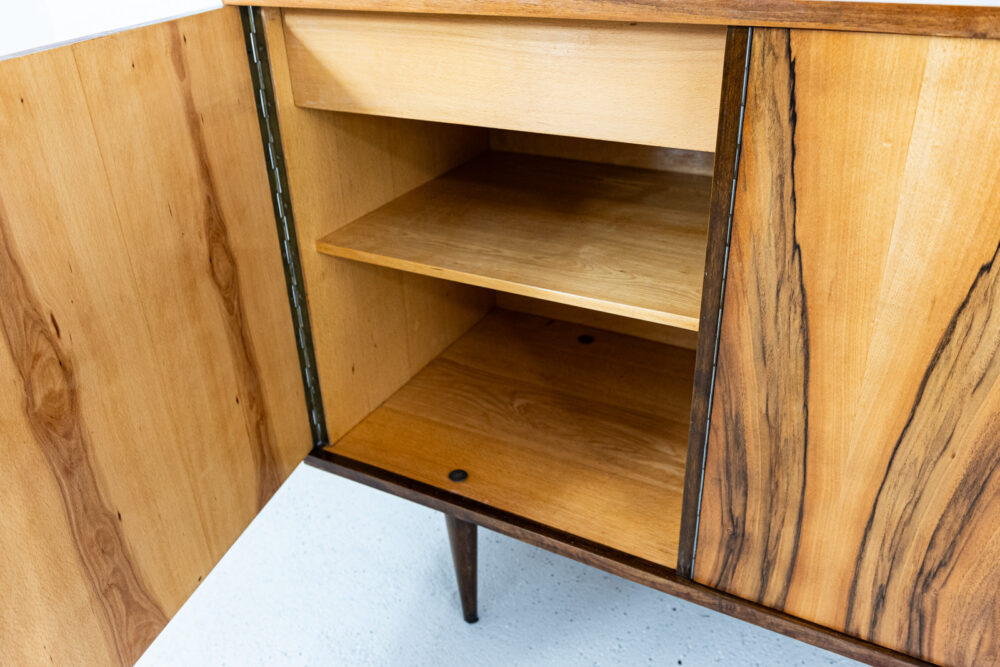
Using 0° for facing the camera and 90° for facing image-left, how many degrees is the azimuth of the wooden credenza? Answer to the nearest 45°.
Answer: approximately 45°
